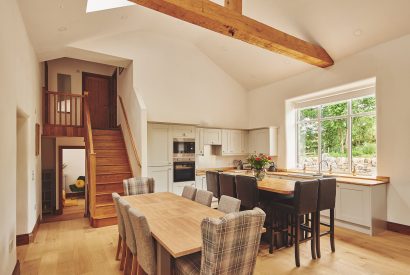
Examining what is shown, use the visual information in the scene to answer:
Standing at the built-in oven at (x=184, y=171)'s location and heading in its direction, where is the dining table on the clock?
The dining table is roughly at 12 o'clock from the built-in oven.

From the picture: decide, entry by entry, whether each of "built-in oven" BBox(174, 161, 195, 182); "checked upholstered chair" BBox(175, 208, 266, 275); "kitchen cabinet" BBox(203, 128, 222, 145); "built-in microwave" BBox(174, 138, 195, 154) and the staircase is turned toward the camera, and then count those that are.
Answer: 4

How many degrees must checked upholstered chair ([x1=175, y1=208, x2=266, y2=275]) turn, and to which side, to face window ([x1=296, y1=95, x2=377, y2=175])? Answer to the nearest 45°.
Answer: approximately 90° to its right

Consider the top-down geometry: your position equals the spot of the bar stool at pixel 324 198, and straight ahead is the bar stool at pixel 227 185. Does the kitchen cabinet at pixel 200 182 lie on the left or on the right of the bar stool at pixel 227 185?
right

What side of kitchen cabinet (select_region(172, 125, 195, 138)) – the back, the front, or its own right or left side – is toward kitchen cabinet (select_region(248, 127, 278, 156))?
left

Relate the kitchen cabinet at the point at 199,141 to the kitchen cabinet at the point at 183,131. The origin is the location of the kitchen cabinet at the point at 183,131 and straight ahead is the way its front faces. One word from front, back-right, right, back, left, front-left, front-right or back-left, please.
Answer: back-left

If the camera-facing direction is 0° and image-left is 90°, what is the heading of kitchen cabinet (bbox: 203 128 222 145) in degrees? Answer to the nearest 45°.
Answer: approximately 0°

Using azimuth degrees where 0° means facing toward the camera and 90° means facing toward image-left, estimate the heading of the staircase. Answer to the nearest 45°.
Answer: approximately 0°

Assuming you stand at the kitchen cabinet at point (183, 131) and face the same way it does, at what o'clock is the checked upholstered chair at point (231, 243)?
The checked upholstered chair is roughly at 12 o'clock from the kitchen cabinet.
